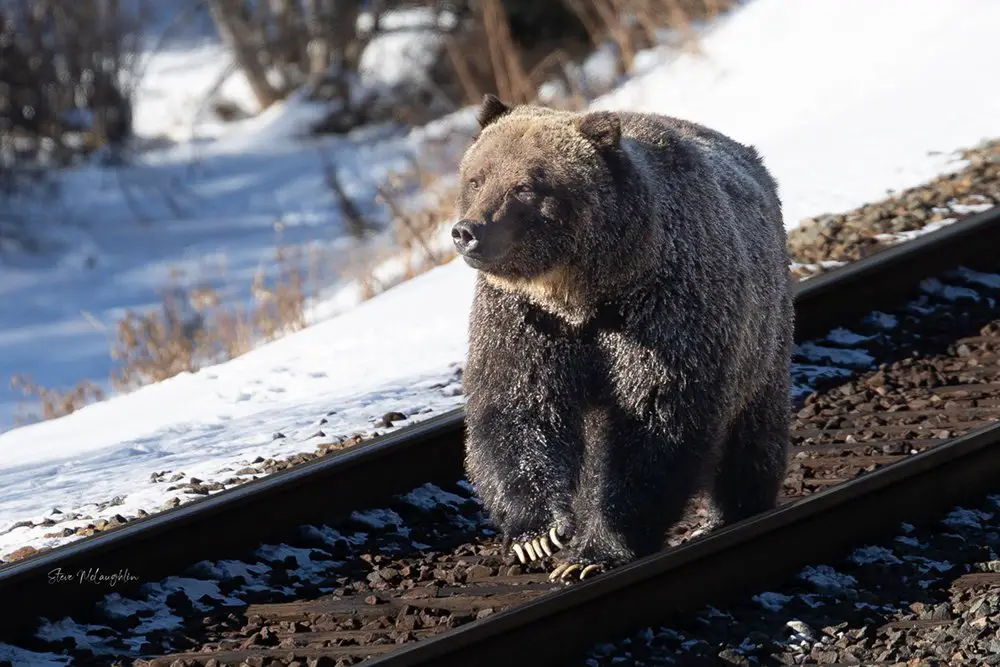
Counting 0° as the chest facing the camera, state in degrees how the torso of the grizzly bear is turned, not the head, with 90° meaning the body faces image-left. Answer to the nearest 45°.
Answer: approximately 45°
